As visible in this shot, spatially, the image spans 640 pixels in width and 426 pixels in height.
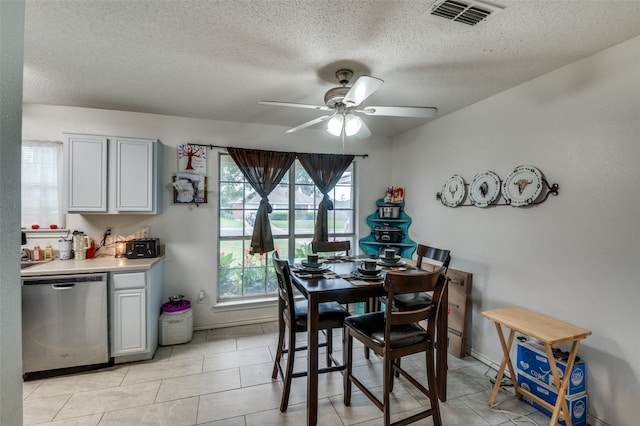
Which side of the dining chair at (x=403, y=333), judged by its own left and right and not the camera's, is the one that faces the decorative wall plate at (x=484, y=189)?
right

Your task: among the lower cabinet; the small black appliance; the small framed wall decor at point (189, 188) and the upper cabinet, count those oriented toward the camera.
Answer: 4

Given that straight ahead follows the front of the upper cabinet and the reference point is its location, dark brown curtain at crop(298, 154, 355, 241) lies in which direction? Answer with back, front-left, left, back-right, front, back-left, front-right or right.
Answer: left

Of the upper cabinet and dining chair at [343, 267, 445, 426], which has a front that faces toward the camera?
the upper cabinet

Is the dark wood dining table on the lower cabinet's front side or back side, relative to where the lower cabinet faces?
on the front side

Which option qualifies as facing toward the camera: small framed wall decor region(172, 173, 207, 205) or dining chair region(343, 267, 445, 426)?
the small framed wall decor

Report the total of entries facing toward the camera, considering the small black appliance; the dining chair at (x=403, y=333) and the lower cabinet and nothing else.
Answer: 2

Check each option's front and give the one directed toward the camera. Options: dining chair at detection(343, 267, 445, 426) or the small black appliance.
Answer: the small black appliance

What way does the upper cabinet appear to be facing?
toward the camera

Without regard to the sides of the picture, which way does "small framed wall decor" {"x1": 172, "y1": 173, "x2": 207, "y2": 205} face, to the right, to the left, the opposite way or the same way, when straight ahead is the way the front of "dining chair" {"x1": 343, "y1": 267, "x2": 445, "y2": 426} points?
the opposite way

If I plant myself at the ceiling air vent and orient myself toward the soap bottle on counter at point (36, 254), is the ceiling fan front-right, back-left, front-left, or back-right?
front-right

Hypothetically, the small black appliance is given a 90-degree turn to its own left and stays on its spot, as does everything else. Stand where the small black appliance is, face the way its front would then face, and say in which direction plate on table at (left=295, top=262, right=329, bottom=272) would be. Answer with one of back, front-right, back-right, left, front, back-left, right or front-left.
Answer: front-right

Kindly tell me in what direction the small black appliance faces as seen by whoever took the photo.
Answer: facing the viewer

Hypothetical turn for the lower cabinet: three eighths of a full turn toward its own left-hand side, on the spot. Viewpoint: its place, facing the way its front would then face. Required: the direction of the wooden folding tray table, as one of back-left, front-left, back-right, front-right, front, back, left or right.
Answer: right

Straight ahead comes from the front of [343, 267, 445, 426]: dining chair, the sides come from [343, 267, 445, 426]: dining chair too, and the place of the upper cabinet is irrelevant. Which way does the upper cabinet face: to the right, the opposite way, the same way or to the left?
the opposite way
